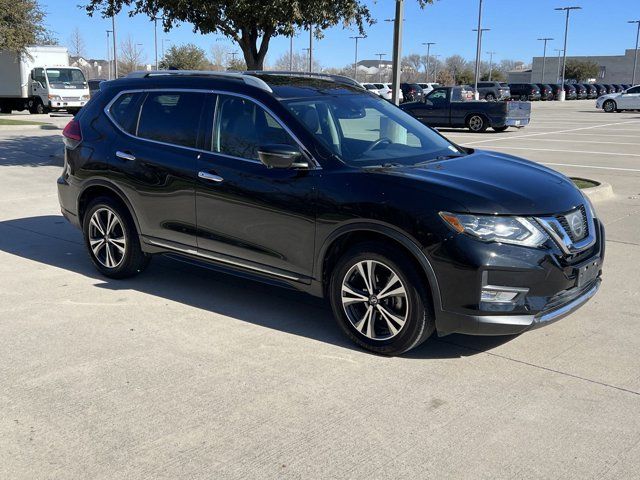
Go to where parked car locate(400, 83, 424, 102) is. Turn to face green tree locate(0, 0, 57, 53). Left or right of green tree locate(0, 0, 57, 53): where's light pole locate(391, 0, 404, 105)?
left

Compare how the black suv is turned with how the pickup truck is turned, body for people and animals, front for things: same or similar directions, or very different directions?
very different directions

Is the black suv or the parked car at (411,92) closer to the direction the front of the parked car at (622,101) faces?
the parked car

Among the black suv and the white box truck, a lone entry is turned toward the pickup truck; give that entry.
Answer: the white box truck

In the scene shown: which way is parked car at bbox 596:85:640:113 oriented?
to the viewer's left

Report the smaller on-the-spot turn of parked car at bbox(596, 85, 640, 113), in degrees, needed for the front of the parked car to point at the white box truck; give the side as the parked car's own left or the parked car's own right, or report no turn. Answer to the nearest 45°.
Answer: approximately 45° to the parked car's own left

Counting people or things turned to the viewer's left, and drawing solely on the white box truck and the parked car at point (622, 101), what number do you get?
1

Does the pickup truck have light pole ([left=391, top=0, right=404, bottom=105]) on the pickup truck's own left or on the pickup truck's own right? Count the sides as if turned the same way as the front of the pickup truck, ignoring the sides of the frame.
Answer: on the pickup truck's own left
